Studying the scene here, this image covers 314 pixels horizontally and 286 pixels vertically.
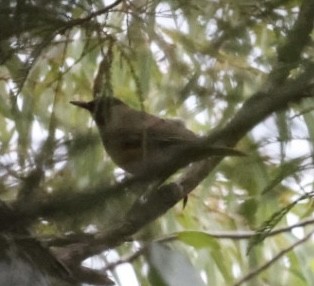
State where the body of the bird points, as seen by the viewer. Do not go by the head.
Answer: to the viewer's left
